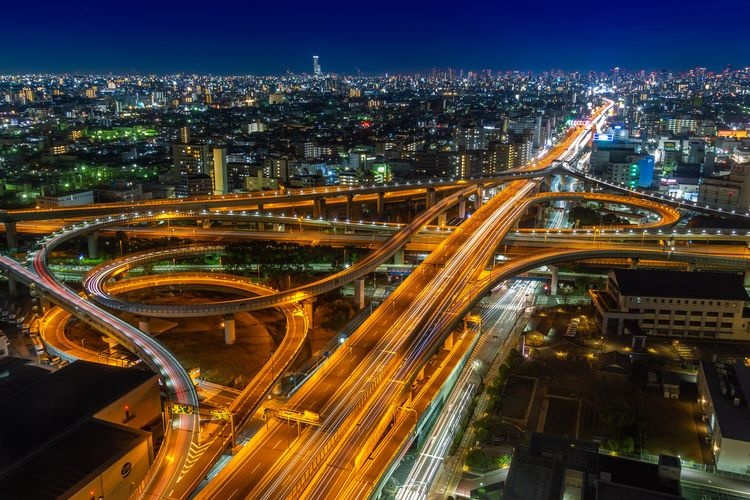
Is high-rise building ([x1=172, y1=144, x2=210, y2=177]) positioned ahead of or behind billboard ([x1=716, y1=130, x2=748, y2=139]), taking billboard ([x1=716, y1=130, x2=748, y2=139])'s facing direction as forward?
ahead

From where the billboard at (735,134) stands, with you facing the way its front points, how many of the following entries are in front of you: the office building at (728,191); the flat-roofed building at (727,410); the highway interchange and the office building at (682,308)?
4

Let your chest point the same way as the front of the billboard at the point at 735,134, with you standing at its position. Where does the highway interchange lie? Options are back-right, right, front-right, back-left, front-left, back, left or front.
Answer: front

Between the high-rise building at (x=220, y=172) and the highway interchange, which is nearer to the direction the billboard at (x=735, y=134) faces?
the highway interchange

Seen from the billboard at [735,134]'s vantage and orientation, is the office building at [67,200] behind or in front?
in front

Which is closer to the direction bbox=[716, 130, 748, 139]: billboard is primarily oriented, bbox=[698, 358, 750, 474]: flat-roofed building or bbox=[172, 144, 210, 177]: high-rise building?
the flat-roofed building

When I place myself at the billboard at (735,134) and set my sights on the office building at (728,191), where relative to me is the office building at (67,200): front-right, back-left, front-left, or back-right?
front-right

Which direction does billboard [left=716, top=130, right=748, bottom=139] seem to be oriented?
toward the camera

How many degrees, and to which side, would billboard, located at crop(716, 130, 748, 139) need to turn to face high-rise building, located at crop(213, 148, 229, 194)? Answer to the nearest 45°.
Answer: approximately 45° to its right

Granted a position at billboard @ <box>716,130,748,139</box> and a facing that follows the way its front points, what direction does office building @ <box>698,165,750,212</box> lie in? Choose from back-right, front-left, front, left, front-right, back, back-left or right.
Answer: front

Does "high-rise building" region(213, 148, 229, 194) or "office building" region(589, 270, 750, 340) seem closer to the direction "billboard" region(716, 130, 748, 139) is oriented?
the office building

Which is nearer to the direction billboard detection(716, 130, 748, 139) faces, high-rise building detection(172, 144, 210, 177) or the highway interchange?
the highway interchange

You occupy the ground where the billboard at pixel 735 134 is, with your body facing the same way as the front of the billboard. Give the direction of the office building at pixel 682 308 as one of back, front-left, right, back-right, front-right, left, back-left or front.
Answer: front

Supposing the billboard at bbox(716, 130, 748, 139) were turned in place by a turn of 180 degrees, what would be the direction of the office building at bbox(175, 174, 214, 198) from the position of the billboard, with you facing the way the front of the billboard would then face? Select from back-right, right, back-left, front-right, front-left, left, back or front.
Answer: back-left

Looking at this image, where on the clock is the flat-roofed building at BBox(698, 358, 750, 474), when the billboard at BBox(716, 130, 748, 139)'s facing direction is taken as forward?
The flat-roofed building is roughly at 12 o'clock from the billboard.
